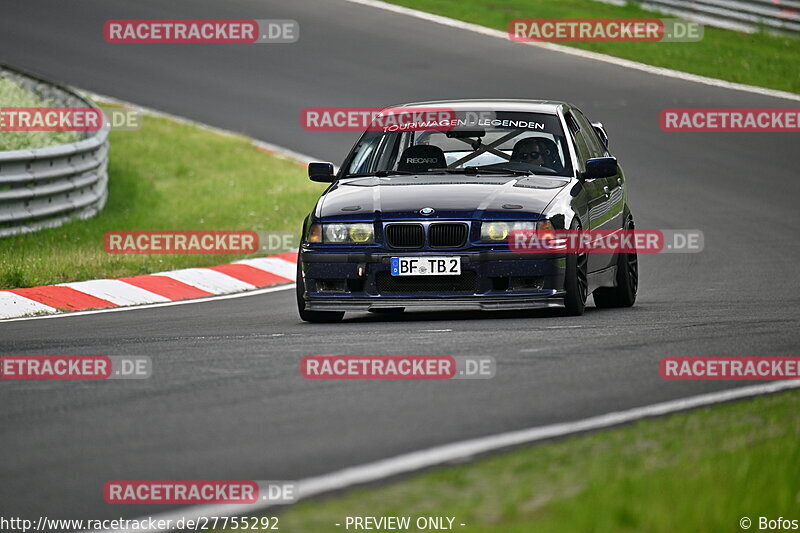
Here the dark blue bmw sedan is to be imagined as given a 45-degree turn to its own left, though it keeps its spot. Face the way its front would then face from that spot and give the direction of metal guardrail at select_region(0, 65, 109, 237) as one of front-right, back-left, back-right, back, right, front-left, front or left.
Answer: back

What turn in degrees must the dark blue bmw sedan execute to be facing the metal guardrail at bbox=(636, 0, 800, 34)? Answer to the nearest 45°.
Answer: approximately 180°

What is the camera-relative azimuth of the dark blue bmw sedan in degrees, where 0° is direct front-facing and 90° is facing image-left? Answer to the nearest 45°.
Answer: approximately 0°

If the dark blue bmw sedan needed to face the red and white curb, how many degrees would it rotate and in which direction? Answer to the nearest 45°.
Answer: approximately 135° to its right
